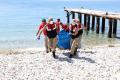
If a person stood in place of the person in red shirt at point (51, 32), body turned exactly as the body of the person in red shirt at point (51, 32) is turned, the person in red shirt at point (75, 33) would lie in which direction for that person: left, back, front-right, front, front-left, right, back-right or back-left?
left

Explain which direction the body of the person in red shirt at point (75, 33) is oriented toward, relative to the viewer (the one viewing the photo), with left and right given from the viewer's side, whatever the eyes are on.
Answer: facing the viewer and to the left of the viewer

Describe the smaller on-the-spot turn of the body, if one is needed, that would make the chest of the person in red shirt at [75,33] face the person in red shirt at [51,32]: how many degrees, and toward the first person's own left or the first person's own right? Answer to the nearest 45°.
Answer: approximately 45° to the first person's own right

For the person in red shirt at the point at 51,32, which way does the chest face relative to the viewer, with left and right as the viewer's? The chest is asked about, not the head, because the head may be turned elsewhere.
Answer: facing the viewer

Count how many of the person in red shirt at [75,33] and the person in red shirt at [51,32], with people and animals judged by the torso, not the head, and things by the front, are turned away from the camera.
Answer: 0
